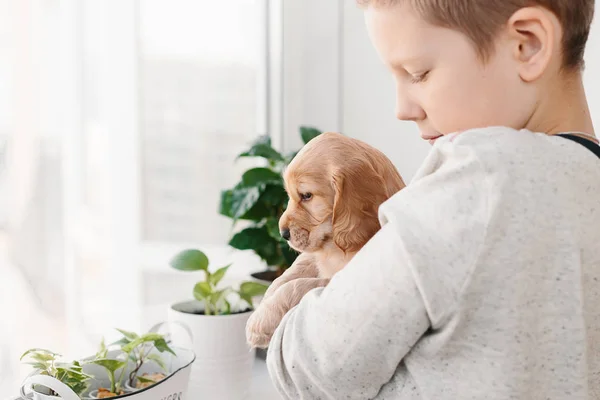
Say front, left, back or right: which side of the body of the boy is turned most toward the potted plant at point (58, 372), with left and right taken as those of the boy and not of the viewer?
front

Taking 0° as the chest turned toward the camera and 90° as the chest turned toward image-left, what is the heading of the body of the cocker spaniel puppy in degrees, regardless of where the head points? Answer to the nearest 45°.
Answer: approximately 90°

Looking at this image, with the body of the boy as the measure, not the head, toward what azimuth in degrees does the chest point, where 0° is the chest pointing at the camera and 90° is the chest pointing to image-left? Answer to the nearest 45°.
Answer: approximately 135°

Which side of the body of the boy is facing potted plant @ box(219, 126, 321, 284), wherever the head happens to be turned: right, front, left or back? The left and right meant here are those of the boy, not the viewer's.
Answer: front

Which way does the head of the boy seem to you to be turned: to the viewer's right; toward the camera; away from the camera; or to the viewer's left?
to the viewer's left

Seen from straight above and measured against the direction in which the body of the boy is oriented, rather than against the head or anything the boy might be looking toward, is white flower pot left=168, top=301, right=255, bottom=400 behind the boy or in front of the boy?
in front
